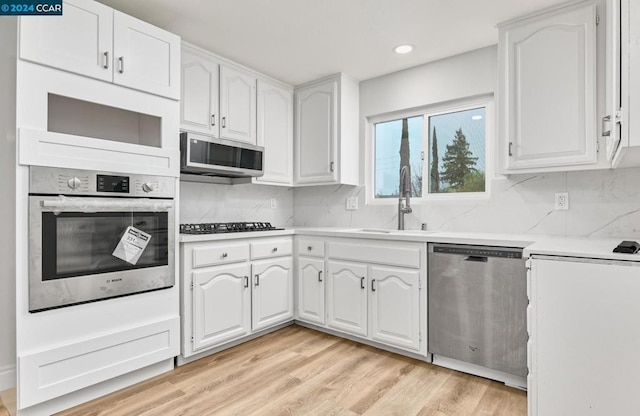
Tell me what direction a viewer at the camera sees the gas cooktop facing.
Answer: facing the viewer and to the right of the viewer

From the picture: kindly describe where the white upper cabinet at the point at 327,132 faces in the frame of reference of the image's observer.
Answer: facing the viewer and to the left of the viewer

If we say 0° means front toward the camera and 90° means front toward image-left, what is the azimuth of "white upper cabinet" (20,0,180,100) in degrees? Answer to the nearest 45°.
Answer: approximately 315°

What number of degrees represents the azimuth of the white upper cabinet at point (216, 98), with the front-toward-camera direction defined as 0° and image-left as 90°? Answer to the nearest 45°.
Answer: approximately 315°

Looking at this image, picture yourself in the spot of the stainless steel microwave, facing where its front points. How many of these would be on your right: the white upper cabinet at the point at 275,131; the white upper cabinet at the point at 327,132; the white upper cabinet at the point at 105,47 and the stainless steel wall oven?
2

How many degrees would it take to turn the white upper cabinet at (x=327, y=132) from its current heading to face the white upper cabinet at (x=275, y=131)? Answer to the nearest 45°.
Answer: approximately 45° to its right

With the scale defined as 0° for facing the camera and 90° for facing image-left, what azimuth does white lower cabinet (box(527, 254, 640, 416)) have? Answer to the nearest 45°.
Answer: approximately 90°

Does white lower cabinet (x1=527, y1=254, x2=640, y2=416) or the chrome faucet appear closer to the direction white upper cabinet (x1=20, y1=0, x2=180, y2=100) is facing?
the white lower cabinet

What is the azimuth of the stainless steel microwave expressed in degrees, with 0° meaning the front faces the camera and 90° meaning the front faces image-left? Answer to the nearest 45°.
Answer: approximately 315°
